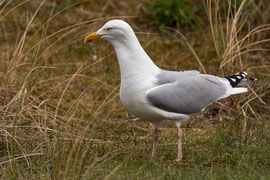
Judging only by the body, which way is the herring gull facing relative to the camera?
to the viewer's left
